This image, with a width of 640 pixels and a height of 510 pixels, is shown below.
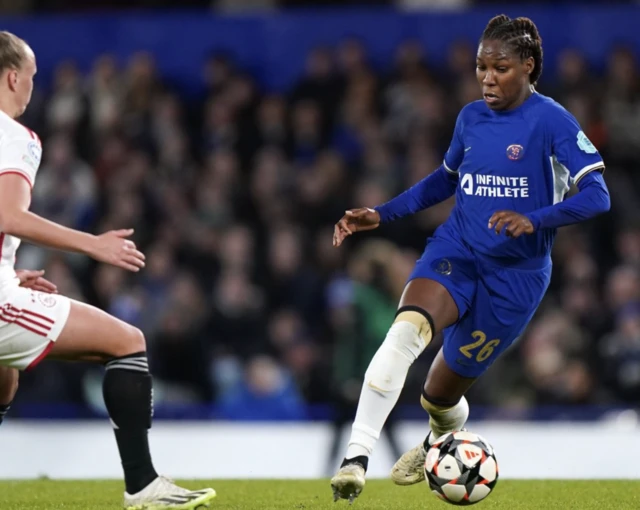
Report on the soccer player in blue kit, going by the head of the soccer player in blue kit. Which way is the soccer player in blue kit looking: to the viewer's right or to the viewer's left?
to the viewer's left

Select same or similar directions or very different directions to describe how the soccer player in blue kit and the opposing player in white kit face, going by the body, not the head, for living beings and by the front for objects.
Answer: very different directions

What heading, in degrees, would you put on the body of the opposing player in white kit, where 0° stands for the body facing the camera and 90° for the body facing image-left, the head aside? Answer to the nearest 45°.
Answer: approximately 270°

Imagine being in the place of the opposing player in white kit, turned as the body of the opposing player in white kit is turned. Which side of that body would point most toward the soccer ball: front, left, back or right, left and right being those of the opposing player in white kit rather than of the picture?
front

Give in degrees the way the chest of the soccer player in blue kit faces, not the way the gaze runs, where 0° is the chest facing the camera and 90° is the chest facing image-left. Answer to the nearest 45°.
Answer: approximately 45°

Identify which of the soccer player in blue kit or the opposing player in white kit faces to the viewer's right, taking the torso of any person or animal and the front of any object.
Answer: the opposing player in white kit

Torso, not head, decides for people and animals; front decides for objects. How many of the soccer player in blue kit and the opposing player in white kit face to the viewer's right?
1

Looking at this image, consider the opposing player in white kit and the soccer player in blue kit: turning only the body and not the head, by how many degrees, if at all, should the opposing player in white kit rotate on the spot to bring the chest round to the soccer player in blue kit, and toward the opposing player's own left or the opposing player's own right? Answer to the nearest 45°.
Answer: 0° — they already face them
